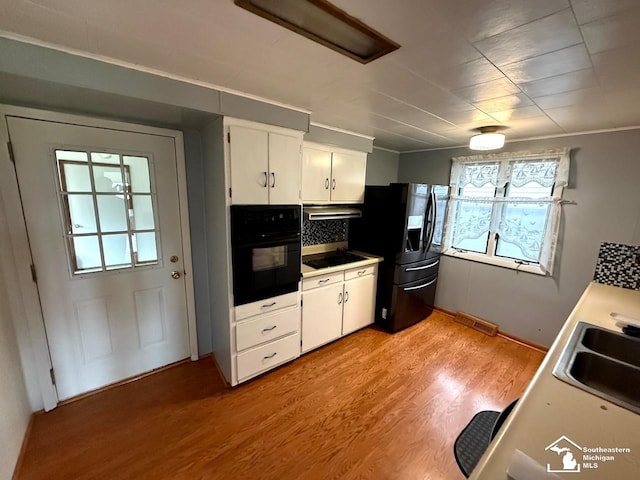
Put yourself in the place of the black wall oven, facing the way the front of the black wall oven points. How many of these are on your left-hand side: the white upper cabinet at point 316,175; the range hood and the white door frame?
2

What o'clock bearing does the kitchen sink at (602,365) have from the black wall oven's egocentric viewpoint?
The kitchen sink is roughly at 12 o'clock from the black wall oven.

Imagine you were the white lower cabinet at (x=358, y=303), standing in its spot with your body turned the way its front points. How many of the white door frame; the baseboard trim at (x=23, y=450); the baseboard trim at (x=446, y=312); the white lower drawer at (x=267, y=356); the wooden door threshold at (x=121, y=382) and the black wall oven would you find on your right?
5

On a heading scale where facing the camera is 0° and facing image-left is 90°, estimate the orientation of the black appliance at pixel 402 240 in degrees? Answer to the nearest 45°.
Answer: approximately 315°

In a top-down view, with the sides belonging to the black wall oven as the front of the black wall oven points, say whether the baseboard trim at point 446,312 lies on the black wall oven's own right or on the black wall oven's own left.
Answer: on the black wall oven's own left

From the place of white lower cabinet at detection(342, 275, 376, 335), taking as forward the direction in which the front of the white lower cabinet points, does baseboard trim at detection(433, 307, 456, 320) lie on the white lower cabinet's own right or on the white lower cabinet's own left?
on the white lower cabinet's own left

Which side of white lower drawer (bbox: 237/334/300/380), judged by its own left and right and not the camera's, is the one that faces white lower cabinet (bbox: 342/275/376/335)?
left

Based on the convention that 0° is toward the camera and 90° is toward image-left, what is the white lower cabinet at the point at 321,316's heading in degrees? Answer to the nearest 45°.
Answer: approximately 315°

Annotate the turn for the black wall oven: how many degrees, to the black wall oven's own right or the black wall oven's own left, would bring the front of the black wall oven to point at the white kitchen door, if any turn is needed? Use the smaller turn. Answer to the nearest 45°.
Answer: approximately 135° to the black wall oven's own right
